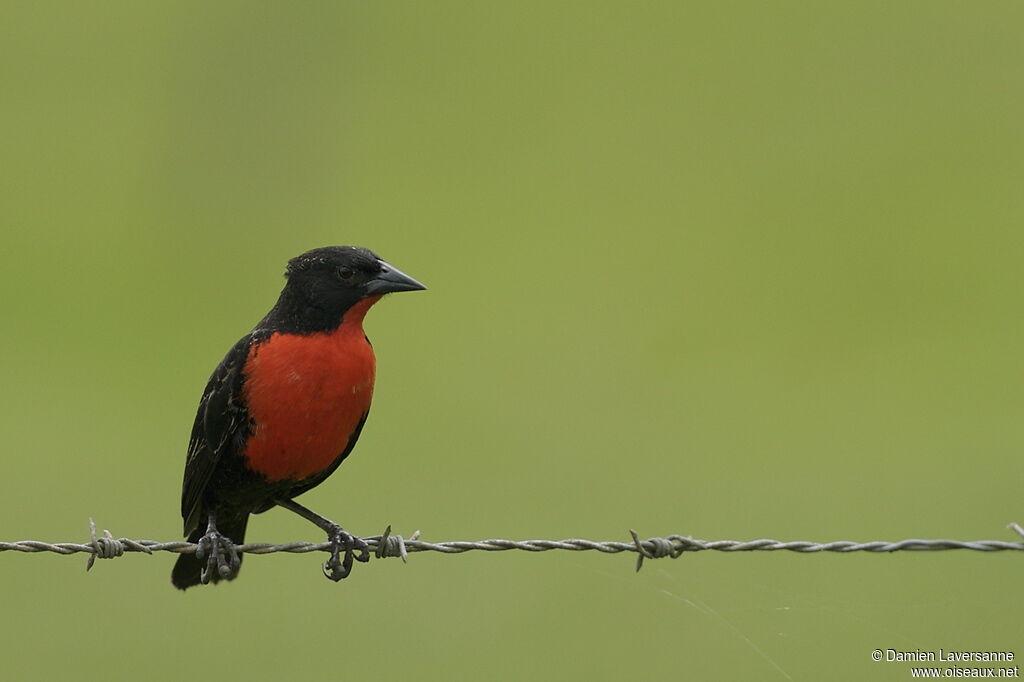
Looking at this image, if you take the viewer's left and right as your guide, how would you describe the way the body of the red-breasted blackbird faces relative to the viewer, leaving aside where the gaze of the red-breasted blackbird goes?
facing the viewer and to the right of the viewer
